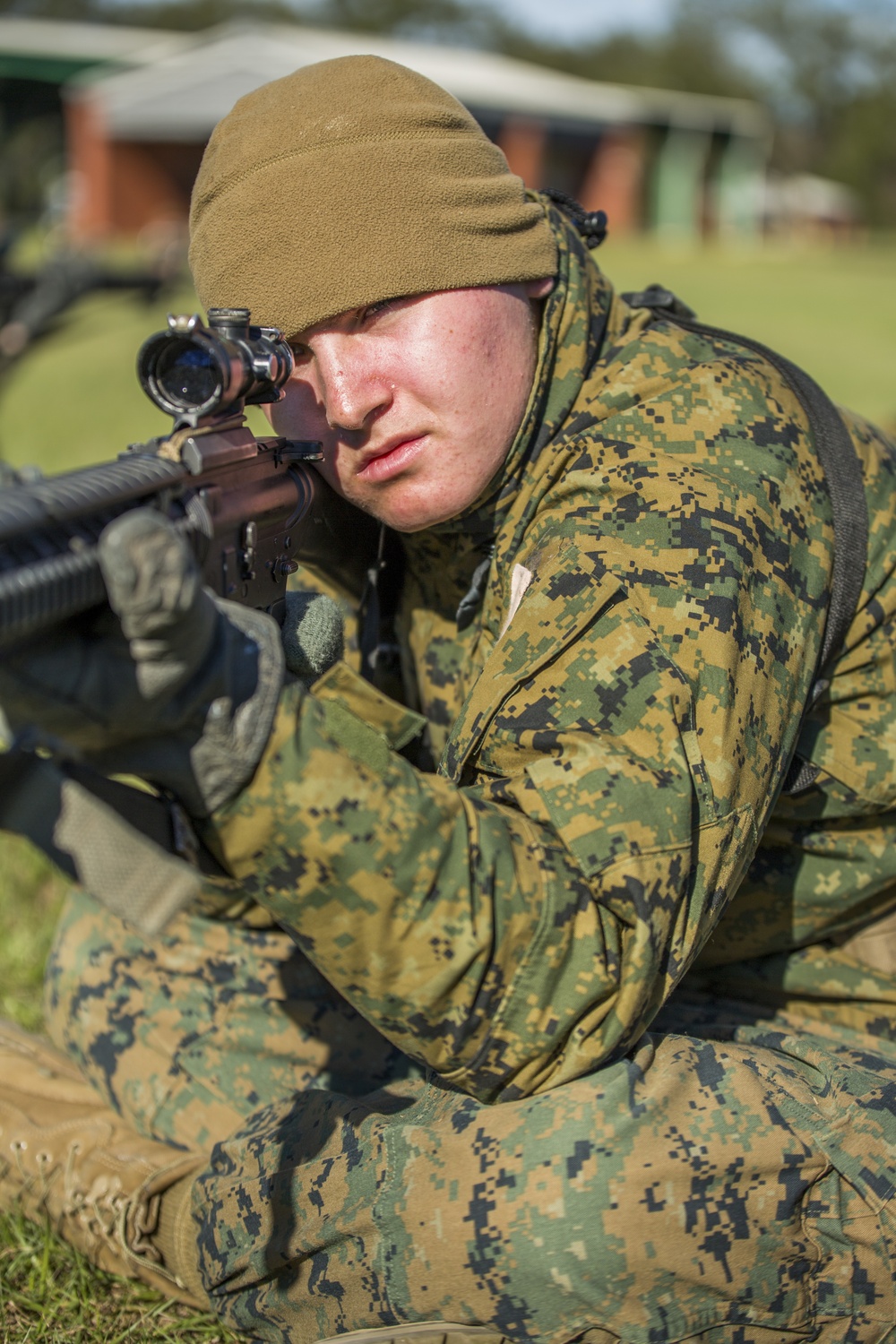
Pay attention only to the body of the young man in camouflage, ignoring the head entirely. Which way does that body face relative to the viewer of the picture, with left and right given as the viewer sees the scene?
facing the viewer and to the left of the viewer

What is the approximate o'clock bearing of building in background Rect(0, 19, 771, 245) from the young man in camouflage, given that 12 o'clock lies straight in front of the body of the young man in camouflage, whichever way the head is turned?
The building in background is roughly at 4 o'clock from the young man in camouflage.

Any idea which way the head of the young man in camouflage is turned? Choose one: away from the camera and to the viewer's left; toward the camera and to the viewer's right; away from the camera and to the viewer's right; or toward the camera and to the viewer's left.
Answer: toward the camera and to the viewer's left
